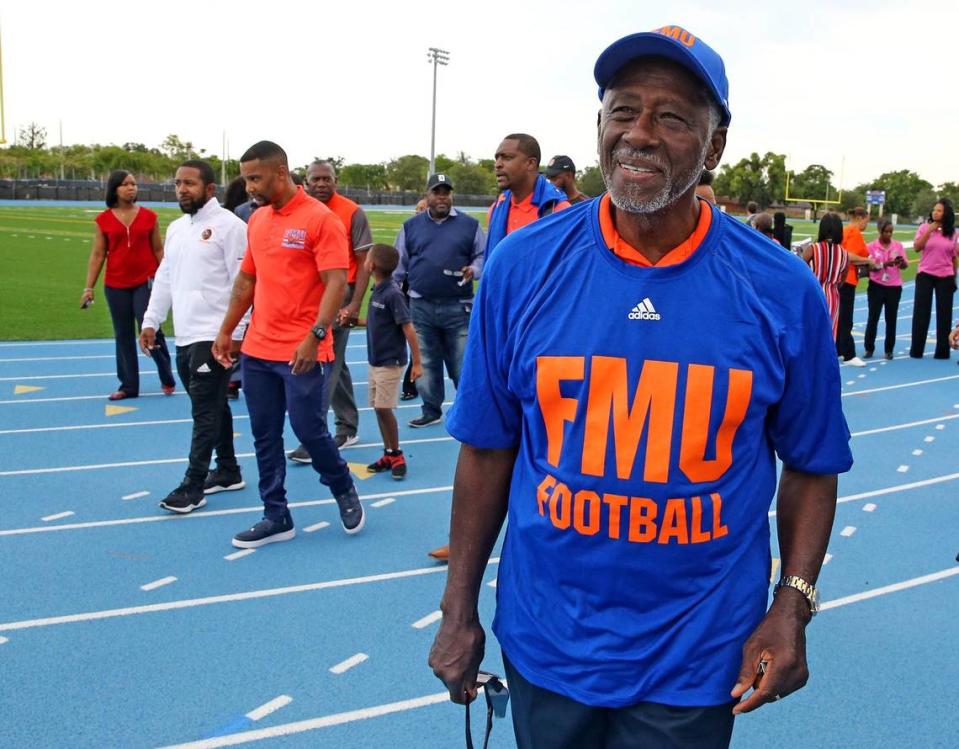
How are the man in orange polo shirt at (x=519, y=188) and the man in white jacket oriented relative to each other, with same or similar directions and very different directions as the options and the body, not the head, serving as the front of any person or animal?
same or similar directions

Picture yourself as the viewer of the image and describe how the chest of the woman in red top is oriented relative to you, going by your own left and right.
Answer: facing the viewer

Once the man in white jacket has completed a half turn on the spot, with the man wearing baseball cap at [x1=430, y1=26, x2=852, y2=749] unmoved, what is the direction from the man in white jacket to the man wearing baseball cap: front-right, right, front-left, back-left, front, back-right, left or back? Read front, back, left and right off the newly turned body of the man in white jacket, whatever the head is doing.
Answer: back-right

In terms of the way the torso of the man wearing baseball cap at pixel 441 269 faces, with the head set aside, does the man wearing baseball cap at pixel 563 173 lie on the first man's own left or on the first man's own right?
on the first man's own left

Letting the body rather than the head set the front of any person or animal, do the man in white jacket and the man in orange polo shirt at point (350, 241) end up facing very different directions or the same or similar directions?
same or similar directions

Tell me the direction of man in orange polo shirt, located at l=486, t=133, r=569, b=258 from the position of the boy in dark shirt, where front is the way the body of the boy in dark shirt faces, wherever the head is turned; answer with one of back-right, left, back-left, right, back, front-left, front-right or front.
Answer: left

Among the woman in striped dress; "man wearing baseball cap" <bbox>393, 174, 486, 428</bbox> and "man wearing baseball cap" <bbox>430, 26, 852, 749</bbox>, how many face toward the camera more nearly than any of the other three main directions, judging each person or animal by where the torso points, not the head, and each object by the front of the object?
2

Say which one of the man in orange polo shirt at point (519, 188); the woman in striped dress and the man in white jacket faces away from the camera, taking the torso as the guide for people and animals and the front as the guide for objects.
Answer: the woman in striped dress

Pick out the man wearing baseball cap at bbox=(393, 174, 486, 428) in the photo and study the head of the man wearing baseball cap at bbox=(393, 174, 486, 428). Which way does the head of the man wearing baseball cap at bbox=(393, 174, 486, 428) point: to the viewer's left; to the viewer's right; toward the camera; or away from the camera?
toward the camera

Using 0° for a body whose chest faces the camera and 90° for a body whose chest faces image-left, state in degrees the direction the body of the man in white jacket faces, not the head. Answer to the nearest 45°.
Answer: approximately 45°

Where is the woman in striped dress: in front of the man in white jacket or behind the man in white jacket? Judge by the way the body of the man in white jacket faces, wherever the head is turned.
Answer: behind

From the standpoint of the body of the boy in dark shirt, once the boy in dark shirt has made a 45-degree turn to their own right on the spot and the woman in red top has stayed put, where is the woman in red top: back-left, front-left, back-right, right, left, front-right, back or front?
front-right

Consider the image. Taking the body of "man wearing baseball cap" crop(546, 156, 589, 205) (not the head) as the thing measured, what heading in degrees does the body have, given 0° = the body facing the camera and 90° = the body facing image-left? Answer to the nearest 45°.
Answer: approximately 45°

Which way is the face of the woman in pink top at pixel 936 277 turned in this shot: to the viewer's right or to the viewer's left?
to the viewer's left

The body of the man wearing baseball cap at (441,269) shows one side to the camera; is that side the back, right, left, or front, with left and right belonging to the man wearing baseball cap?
front
